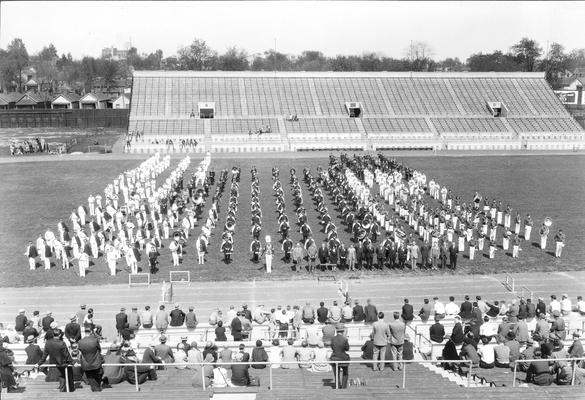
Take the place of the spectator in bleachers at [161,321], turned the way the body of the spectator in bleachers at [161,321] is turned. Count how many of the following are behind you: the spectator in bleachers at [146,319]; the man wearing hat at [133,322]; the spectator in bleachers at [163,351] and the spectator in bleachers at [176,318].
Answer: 1

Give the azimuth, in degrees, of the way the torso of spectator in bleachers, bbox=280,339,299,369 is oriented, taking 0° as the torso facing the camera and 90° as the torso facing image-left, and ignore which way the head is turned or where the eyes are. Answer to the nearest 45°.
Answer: approximately 180°

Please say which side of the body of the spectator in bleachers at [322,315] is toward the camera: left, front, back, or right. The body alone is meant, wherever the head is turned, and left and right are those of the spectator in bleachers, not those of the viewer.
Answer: back

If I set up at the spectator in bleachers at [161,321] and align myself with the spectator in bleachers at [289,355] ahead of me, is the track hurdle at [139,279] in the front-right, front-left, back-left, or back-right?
back-left

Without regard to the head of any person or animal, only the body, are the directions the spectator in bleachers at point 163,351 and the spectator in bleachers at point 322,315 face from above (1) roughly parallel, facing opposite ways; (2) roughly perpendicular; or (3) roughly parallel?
roughly parallel

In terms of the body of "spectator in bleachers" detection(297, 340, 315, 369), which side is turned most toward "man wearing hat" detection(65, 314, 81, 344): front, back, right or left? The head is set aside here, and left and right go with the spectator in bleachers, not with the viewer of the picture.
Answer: left

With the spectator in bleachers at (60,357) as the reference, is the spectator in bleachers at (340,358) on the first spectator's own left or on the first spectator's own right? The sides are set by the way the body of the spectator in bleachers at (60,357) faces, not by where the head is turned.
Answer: on the first spectator's own right

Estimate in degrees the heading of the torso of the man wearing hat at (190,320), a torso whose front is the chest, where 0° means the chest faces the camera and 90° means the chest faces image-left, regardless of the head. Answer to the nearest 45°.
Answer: approximately 180°

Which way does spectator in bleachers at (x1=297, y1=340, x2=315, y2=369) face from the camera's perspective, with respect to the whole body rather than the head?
away from the camera

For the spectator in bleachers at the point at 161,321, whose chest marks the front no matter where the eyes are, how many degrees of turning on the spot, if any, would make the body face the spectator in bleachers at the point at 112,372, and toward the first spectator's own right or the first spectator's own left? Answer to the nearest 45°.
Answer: approximately 180°

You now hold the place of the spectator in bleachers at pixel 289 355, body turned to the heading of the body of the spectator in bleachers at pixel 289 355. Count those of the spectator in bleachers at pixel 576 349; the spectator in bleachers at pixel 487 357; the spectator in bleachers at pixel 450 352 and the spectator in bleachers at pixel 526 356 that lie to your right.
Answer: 4

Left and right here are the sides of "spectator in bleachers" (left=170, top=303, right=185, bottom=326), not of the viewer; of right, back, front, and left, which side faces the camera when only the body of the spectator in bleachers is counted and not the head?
back

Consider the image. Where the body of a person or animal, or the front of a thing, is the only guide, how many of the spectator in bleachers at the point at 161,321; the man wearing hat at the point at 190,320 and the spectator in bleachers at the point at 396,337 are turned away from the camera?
3

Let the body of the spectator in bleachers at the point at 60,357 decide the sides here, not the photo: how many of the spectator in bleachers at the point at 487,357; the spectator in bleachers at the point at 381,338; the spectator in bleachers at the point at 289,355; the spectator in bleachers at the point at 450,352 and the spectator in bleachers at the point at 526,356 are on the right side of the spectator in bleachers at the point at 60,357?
5

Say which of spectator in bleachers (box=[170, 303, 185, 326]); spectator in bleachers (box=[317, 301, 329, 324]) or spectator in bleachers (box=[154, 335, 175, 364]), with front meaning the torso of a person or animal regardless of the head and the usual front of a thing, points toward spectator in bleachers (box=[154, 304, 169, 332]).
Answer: spectator in bleachers (box=[154, 335, 175, 364])

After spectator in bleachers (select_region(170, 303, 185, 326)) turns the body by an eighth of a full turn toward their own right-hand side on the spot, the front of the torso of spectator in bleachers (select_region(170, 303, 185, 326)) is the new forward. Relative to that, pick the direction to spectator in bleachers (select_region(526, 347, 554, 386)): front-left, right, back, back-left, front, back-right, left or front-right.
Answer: right

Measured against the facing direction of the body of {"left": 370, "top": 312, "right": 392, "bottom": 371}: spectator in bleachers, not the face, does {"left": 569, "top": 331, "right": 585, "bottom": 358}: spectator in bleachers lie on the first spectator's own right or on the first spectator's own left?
on the first spectator's own right

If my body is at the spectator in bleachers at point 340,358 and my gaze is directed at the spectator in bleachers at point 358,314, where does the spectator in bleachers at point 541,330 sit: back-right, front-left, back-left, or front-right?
front-right

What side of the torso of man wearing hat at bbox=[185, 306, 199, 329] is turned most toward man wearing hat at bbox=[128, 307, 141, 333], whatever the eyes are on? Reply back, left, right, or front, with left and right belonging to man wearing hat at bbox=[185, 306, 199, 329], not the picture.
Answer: left
